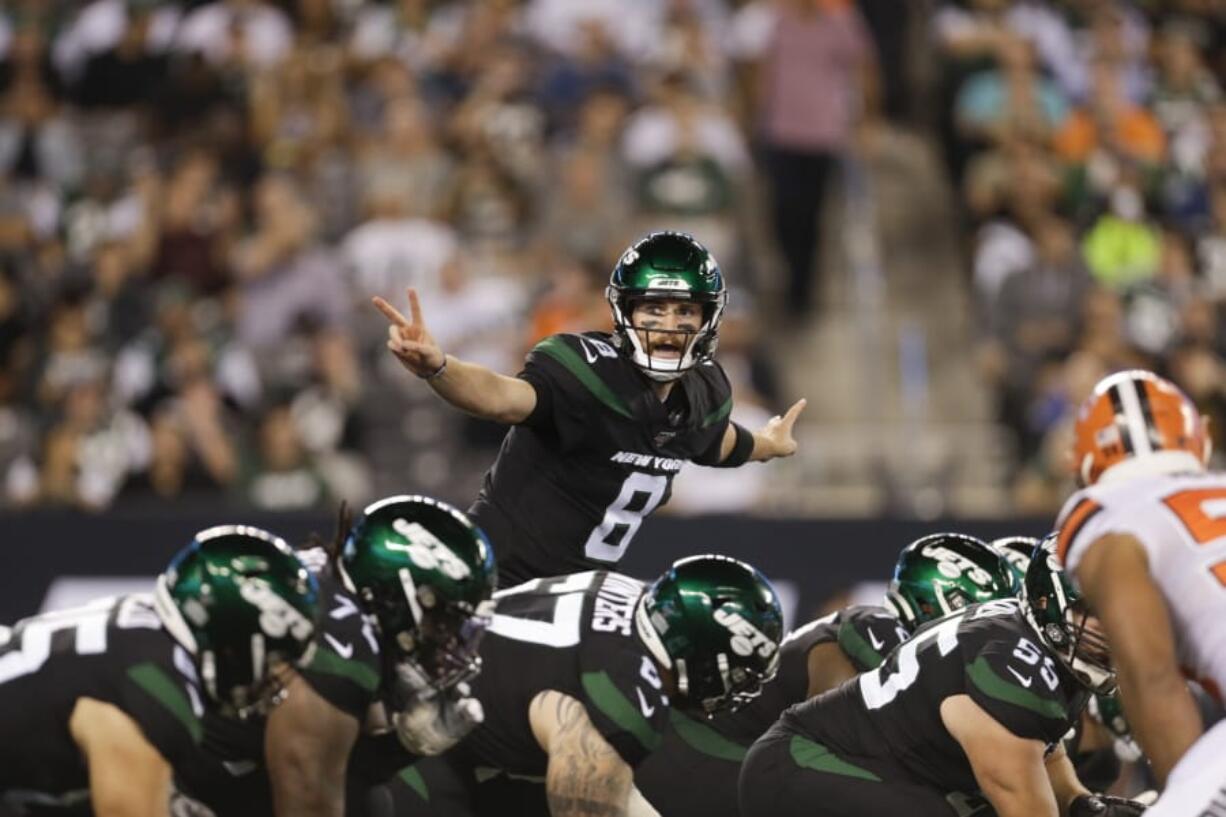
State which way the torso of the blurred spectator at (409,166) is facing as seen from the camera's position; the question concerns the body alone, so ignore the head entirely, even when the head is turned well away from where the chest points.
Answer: toward the camera

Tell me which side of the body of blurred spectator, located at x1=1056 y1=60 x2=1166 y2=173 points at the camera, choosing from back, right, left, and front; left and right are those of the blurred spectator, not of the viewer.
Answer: front

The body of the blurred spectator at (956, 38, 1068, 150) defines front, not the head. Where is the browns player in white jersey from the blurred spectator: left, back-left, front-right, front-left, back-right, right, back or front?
front

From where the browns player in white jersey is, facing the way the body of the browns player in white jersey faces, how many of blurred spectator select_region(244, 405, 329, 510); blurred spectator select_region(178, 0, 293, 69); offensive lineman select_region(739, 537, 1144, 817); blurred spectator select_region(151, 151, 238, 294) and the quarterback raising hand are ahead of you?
5

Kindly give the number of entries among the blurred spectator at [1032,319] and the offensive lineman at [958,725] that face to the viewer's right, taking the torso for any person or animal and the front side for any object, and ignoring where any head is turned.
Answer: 1

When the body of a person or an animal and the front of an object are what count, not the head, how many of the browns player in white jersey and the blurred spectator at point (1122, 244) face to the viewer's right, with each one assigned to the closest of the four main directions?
0

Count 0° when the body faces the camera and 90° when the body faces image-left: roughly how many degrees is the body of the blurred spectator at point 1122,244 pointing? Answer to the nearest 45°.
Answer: approximately 0°

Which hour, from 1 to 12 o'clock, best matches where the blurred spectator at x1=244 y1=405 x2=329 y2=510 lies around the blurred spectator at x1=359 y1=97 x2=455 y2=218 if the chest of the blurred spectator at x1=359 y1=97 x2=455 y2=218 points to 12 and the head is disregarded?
the blurred spectator at x1=244 y1=405 x2=329 y2=510 is roughly at 1 o'clock from the blurred spectator at x1=359 y1=97 x2=455 y2=218.

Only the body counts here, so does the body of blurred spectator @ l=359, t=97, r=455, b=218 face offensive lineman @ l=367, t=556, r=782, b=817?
yes

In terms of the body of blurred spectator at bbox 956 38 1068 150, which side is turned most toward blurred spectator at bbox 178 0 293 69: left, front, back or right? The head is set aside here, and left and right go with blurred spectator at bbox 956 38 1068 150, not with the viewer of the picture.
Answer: right

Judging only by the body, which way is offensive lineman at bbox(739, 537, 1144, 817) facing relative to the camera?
to the viewer's right

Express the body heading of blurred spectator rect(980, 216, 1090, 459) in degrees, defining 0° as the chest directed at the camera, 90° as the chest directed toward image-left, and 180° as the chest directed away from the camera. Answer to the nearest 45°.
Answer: approximately 45°

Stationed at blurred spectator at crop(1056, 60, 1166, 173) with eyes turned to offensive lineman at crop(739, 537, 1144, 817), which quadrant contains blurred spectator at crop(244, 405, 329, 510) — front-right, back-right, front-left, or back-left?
front-right

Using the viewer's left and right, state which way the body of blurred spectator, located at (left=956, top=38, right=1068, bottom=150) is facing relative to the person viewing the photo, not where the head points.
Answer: facing the viewer

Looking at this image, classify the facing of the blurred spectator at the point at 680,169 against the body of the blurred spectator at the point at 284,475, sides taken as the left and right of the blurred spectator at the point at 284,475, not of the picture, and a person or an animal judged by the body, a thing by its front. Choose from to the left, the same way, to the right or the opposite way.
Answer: the same way

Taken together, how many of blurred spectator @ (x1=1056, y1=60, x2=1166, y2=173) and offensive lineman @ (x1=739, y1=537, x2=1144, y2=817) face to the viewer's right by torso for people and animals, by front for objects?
1

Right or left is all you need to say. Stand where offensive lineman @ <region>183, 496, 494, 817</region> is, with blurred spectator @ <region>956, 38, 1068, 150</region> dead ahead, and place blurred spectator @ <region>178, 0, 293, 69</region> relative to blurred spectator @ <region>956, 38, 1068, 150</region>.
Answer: left
